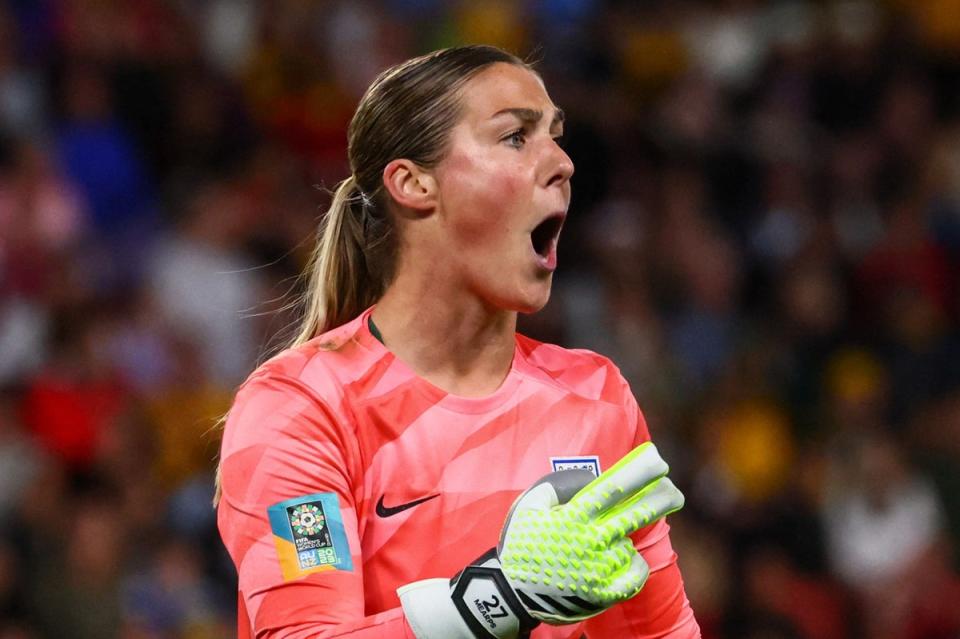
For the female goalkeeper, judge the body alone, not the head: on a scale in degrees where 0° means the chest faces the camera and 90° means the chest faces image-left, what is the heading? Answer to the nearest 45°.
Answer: approximately 315°

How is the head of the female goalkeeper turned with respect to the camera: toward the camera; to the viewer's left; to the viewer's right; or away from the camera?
to the viewer's right
